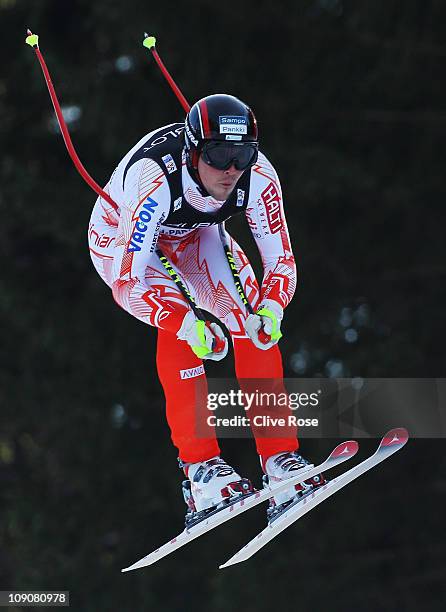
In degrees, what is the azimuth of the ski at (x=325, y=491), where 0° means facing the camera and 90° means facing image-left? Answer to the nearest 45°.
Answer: approximately 315°
